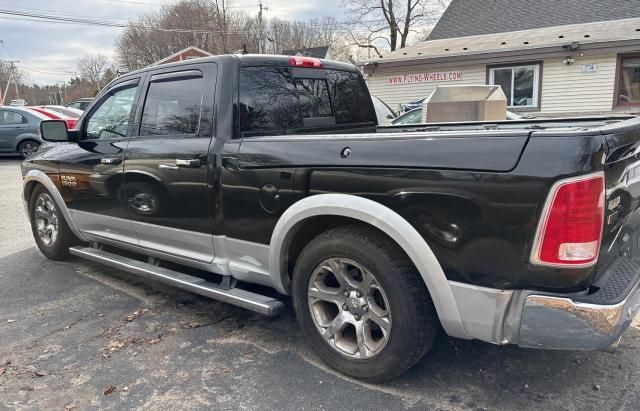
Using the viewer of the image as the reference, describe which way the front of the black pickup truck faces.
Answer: facing away from the viewer and to the left of the viewer
